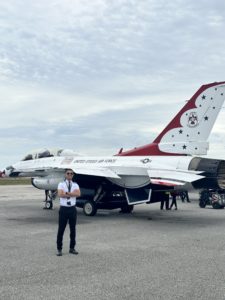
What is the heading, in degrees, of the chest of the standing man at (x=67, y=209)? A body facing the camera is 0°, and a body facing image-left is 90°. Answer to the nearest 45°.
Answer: approximately 0°
